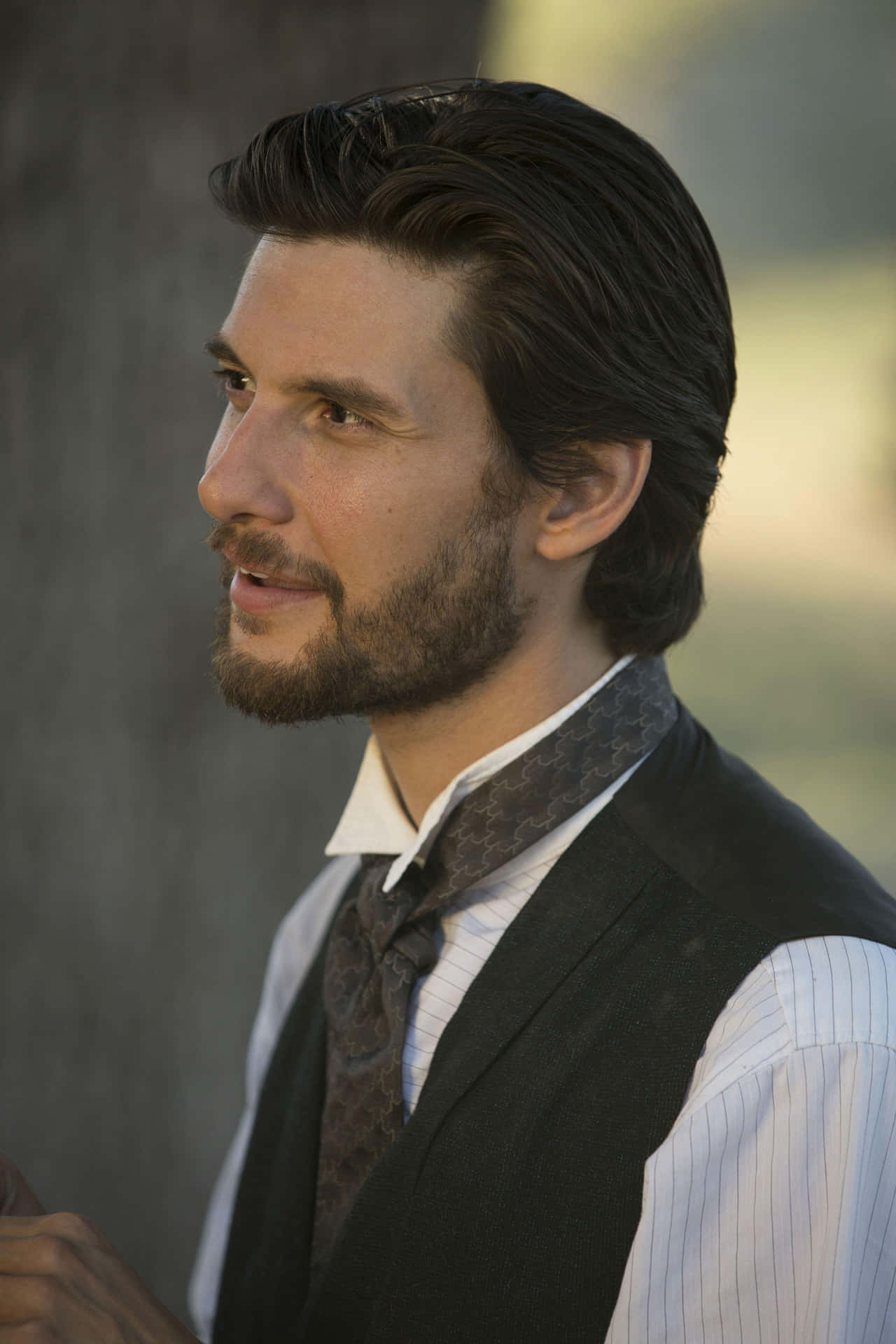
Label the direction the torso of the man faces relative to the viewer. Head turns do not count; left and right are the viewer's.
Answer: facing the viewer and to the left of the viewer

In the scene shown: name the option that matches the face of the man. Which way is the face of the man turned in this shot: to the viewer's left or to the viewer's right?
to the viewer's left
